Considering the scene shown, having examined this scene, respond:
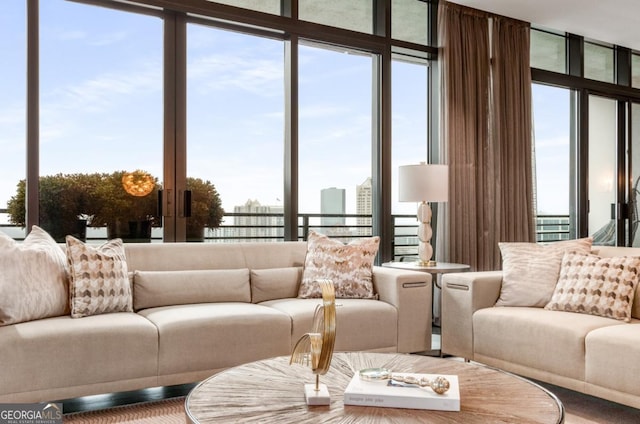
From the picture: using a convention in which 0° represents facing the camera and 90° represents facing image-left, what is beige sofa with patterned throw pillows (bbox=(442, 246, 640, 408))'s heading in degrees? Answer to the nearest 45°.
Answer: approximately 45°

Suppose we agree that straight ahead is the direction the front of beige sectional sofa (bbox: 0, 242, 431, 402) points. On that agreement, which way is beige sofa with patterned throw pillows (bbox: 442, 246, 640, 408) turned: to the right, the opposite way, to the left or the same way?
to the right

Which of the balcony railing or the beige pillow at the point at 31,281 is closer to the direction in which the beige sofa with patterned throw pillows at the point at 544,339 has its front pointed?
the beige pillow

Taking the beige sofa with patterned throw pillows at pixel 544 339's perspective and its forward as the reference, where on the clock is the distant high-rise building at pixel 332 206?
The distant high-rise building is roughly at 3 o'clock from the beige sofa with patterned throw pillows.

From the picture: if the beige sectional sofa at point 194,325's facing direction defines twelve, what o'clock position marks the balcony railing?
The balcony railing is roughly at 7 o'clock from the beige sectional sofa.

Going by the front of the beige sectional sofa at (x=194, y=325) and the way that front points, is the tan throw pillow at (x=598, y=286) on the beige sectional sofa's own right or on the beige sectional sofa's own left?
on the beige sectional sofa's own left

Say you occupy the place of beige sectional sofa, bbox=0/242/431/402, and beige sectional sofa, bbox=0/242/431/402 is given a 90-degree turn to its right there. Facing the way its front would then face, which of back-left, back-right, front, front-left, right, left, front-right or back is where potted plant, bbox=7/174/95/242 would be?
front-right

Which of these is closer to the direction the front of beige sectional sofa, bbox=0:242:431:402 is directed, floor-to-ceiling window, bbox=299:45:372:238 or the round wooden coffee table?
the round wooden coffee table

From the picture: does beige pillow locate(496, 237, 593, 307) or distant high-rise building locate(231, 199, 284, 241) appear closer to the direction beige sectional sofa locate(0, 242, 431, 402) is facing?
the beige pillow

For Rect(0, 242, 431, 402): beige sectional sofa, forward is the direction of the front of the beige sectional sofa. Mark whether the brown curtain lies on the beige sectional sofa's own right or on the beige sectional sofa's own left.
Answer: on the beige sectional sofa's own left

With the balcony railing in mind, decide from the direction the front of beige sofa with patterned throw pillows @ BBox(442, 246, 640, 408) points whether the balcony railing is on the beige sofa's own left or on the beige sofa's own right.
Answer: on the beige sofa's own right

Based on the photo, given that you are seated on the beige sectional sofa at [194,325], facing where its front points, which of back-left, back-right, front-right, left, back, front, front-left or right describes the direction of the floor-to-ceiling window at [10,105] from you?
back-right
